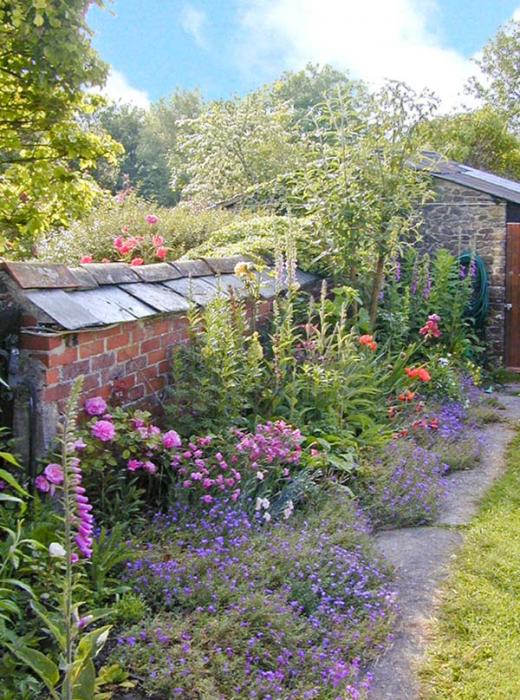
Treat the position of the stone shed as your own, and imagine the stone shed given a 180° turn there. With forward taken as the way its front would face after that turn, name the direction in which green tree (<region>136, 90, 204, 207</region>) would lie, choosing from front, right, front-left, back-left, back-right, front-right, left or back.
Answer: front-left

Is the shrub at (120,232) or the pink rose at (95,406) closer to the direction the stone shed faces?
the pink rose

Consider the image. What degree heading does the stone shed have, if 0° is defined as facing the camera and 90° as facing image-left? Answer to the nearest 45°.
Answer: approximately 0°

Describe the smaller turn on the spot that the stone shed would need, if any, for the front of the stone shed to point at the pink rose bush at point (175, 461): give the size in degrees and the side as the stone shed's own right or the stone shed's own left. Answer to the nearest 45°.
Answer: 0° — it already faces it

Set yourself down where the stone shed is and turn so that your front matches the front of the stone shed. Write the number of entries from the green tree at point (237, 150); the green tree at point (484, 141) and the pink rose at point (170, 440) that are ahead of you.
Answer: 1

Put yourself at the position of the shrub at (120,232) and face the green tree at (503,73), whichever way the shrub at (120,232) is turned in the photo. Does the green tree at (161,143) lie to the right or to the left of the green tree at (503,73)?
left

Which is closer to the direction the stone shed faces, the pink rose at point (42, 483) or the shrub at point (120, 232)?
the pink rose

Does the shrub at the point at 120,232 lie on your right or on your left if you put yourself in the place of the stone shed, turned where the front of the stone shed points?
on your right

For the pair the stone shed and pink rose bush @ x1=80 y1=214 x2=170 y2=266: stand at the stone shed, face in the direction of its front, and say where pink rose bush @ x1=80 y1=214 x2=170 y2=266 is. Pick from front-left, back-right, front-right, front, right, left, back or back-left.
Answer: front-right

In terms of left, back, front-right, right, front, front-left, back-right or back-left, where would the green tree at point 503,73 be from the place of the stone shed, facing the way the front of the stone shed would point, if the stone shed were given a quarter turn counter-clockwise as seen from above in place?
left

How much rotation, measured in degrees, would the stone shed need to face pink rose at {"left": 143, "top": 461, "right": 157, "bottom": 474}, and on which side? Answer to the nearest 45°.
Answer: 0° — it already faces it

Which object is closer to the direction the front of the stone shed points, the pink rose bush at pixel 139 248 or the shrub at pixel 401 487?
the shrub

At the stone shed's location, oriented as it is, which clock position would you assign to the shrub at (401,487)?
The shrub is roughly at 12 o'clock from the stone shed.

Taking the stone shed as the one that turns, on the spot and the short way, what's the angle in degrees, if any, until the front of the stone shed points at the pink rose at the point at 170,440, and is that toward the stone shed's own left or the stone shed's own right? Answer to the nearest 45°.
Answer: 0° — it already faces it

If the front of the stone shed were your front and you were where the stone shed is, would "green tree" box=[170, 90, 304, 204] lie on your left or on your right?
on your right

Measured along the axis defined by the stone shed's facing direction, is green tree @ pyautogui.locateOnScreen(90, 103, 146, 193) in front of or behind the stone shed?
behind

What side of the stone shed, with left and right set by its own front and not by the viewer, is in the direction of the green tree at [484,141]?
back
